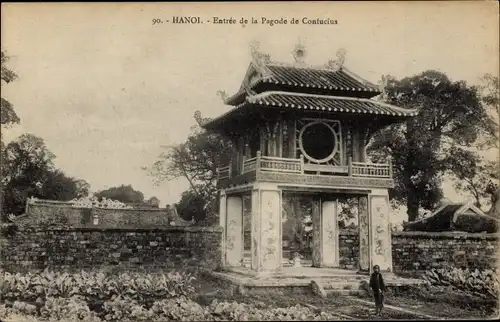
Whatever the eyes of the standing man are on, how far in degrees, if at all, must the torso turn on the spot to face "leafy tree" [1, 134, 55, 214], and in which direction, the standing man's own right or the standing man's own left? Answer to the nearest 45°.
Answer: approximately 135° to the standing man's own right

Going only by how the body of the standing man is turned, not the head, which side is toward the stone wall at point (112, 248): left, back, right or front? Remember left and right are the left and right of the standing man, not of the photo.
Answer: right

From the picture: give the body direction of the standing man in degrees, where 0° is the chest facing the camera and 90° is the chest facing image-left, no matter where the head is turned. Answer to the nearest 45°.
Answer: approximately 0°

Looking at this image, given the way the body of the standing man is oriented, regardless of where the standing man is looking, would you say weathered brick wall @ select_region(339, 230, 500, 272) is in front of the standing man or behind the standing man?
behind

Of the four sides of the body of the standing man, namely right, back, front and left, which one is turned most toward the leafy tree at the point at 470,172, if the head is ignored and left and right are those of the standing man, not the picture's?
back

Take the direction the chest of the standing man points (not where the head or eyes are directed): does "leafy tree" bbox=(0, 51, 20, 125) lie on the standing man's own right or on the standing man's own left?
on the standing man's own right

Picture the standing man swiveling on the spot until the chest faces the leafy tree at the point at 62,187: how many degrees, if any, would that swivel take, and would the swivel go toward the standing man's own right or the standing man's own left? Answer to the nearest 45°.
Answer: approximately 135° to the standing man's own right

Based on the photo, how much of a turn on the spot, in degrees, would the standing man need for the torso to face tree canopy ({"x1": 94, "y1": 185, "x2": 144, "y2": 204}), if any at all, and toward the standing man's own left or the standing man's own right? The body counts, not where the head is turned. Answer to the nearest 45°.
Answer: approximately 135° to the standing man's own right

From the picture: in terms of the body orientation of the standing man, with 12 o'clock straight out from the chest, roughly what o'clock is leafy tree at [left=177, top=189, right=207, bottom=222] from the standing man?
The leafy tree is roughly at 5 o'clock from the standing man.
